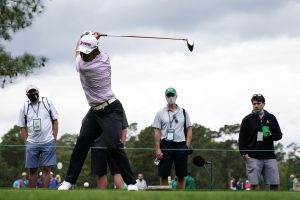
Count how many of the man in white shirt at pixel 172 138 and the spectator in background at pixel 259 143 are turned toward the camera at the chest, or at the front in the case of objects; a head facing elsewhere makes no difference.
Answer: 2

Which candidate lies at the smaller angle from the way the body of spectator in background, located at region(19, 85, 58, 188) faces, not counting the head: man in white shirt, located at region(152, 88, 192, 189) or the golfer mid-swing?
the golfer mid-swing

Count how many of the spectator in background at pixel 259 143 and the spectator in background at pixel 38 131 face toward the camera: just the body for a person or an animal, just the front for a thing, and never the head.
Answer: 2

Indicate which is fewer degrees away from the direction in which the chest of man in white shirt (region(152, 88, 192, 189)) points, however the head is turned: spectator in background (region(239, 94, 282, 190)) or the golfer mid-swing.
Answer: the golfer mid-swing

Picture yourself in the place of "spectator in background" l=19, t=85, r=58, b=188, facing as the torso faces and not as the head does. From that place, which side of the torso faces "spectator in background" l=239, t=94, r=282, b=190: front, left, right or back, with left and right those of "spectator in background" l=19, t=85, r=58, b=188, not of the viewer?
left

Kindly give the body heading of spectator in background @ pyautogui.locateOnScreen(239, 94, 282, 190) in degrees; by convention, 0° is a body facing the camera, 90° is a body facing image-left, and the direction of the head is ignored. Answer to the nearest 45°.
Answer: approximately 0°

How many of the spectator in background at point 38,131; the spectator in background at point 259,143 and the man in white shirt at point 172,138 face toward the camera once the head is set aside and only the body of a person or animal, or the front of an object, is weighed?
3
